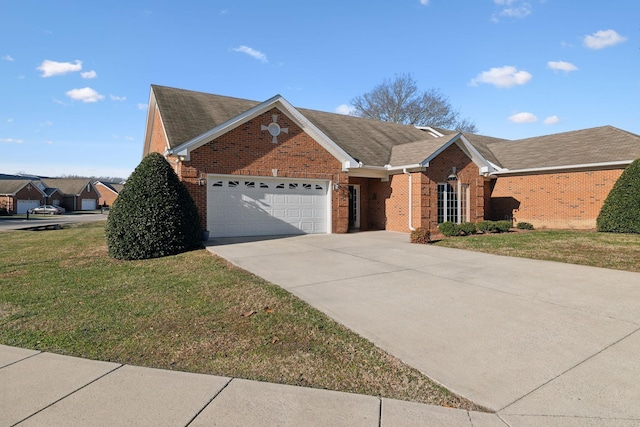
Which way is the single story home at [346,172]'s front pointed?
toward the camera

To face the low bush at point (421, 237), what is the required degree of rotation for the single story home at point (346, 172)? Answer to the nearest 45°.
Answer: approximately 45° to its left

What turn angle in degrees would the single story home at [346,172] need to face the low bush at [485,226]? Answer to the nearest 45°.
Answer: approximately 90° to its left

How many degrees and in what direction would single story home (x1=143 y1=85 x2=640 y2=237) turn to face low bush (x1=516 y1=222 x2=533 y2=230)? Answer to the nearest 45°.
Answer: approximately 90° to its left

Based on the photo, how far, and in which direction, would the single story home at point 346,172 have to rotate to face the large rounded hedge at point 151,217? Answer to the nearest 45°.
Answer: approximately 45° to its right

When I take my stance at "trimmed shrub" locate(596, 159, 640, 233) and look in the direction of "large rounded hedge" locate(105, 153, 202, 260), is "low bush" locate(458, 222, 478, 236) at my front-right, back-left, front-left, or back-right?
front-right
